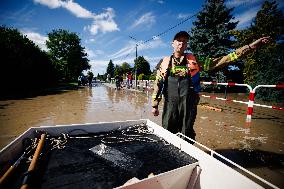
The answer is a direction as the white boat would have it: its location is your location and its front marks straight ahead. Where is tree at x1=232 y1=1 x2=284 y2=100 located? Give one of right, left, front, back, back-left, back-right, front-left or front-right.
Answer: front-right

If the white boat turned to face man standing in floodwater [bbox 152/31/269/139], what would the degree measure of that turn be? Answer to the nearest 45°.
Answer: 0° — it already faces them

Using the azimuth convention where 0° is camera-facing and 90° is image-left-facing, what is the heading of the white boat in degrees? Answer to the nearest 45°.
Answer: approximately 180°

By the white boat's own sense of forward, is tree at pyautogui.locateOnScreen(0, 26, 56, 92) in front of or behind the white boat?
in front

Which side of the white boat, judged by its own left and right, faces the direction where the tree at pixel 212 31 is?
front
